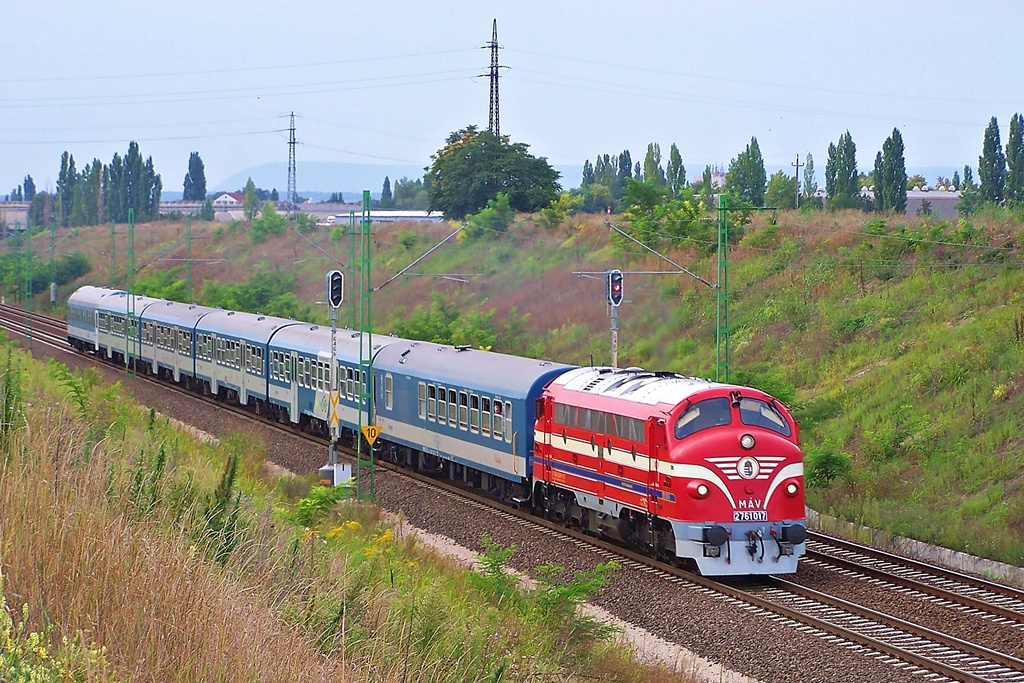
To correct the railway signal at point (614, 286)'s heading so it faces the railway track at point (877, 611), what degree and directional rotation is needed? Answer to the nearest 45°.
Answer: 0° — it already faces it

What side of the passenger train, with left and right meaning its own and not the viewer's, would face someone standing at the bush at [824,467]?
left

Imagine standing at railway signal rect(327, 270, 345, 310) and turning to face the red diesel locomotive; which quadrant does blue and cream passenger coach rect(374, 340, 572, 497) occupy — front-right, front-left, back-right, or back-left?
front-left

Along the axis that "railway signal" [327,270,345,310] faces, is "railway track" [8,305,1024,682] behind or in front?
in front

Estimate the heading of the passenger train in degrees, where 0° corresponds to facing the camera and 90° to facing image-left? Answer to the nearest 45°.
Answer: approximately 315°

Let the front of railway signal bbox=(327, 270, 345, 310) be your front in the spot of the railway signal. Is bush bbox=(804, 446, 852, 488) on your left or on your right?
on your left

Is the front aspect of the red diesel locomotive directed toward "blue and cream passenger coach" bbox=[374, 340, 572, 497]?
no

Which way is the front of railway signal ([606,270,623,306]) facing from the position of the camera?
facing the viewer

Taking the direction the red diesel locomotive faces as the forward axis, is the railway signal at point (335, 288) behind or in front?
behind

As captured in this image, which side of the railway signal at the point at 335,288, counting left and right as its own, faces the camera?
front

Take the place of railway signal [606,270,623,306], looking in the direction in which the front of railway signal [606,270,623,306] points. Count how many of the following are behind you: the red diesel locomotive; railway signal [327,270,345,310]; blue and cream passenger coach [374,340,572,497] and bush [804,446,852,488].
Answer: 0

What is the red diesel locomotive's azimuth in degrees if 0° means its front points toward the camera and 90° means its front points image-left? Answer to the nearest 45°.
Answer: approximately 315°

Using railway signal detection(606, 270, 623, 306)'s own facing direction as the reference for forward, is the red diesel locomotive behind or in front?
in front

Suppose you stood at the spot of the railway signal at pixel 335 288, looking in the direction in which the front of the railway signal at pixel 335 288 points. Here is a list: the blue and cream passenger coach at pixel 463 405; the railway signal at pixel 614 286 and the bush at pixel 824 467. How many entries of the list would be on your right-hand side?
0

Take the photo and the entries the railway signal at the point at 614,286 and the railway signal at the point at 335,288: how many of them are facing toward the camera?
2
